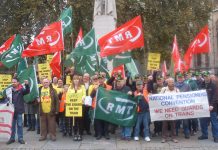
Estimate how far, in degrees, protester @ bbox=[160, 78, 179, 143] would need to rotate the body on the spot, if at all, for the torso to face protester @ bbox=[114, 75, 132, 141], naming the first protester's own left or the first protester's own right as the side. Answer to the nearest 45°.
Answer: approximately 90° to the first protester's own right

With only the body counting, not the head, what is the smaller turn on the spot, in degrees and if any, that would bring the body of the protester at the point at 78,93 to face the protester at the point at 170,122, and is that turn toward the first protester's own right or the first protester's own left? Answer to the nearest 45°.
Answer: approximately 90° to the first protester's own left

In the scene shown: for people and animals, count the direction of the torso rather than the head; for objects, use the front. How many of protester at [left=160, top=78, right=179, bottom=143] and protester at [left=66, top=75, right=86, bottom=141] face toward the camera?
2

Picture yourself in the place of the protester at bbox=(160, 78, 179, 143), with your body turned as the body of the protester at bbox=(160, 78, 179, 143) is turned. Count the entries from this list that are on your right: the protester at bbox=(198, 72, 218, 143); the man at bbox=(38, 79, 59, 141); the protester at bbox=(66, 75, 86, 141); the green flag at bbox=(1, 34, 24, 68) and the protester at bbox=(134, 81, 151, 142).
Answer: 4

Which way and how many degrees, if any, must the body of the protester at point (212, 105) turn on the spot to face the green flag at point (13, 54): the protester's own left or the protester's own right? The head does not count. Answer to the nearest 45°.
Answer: approximately 45° to the protester's own right

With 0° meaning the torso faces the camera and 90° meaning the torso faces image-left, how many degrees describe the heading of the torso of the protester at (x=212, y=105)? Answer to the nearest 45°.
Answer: approximately 45°

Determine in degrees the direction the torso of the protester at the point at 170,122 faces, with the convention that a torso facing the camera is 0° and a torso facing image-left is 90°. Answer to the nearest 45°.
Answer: approximately 0°
